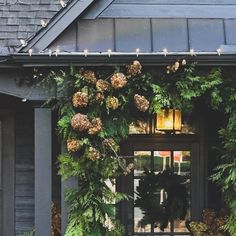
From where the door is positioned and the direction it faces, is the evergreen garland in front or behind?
in front

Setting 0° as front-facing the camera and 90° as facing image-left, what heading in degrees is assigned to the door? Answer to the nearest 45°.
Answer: approximately 0°
